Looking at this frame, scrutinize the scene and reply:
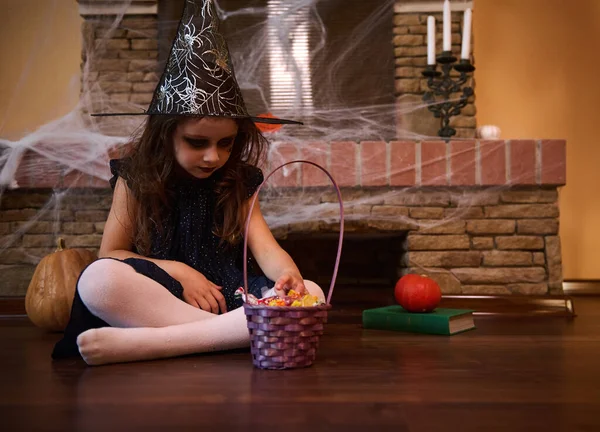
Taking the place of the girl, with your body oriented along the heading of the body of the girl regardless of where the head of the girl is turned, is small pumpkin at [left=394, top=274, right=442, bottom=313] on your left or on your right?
on your left

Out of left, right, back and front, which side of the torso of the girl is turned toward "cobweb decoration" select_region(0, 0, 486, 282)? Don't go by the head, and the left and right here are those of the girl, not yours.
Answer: back

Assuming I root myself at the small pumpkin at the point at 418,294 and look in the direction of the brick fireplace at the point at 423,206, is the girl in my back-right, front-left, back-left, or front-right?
back-left

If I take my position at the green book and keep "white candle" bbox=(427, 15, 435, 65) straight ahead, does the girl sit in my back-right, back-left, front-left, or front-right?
back-left

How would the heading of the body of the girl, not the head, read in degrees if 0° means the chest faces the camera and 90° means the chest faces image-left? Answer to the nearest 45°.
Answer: approximately 0°

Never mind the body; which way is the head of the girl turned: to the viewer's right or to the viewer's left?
to the viewer's right

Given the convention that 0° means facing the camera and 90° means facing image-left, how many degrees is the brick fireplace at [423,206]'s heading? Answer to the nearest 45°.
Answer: approximately 0°

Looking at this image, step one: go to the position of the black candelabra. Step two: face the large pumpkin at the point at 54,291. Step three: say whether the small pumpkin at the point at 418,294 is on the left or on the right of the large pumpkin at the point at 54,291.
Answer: left

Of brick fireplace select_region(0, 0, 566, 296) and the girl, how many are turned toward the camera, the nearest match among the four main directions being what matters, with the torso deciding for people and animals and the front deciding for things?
2

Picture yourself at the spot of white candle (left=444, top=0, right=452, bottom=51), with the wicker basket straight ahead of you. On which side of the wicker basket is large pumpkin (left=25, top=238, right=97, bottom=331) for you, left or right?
right

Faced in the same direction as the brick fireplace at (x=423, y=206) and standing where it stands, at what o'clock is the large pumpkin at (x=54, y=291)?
The large pumpkin is roughly at 2 o'clock from the brick fireplace.
